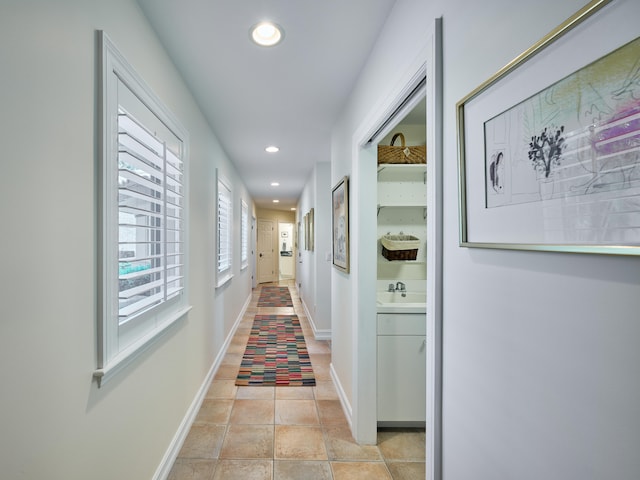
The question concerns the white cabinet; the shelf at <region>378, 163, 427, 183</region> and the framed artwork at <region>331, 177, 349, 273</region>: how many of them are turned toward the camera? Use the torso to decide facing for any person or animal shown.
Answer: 2

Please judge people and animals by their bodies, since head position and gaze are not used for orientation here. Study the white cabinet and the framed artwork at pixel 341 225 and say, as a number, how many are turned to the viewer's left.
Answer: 1

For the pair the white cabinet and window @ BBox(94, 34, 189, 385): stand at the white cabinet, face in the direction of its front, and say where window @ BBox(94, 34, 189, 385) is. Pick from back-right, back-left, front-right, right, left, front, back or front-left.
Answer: front-right

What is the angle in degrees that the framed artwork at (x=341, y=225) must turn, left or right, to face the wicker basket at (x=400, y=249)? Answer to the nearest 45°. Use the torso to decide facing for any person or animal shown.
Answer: approximately 180°

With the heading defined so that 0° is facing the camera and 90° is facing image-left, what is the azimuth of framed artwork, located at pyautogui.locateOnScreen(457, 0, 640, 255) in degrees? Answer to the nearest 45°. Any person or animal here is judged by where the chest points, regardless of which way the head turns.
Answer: approximately 45°

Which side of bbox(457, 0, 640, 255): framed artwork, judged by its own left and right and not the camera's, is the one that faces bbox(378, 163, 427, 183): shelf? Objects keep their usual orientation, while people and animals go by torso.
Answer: right

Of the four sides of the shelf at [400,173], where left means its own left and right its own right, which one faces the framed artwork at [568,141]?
front

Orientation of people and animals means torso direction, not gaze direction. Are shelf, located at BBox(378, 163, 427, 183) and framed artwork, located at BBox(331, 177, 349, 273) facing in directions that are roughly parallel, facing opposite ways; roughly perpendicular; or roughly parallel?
roughly perpendicular

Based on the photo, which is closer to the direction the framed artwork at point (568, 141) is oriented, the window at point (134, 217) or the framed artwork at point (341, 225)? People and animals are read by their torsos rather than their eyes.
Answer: the window

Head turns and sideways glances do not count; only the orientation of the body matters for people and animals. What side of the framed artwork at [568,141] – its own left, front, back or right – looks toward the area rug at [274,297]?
right

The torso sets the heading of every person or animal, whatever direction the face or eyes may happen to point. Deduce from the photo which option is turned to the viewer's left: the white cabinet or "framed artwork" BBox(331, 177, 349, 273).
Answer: the framed artwork

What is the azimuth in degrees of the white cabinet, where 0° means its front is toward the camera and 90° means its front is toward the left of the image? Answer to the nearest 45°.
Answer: approximately 0°

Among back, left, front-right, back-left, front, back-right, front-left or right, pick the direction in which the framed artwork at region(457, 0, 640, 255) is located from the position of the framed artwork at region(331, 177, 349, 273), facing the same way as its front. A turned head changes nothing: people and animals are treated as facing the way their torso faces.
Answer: left

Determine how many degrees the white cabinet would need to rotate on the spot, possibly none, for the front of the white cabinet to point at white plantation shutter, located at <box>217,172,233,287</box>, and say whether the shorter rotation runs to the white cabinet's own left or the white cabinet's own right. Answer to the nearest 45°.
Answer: approximately 135° to the white cabinet's own right

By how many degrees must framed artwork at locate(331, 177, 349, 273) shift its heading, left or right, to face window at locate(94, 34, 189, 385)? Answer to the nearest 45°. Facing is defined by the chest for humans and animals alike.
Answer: approximately 45° to its left

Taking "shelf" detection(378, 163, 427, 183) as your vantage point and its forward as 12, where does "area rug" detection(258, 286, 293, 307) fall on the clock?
The area rug is roughly at 5 o'clock from the shelf.
